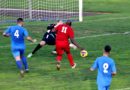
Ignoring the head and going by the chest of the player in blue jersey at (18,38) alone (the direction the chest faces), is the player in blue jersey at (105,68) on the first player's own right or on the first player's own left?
on the first player's own right

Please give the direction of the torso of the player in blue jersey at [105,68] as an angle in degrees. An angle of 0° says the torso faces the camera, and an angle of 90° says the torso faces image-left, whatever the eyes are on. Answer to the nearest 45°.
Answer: approximately 180°

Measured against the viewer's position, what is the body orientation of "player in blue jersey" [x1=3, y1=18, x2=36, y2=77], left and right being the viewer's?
facing away from the viewer and to the right of the viewer

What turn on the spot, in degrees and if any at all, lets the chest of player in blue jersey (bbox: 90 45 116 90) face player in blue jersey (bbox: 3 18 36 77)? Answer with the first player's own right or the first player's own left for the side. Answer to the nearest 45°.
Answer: approximately 45° to the first player's own left

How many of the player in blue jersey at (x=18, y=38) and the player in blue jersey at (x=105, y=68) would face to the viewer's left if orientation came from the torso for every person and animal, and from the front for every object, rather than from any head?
0
